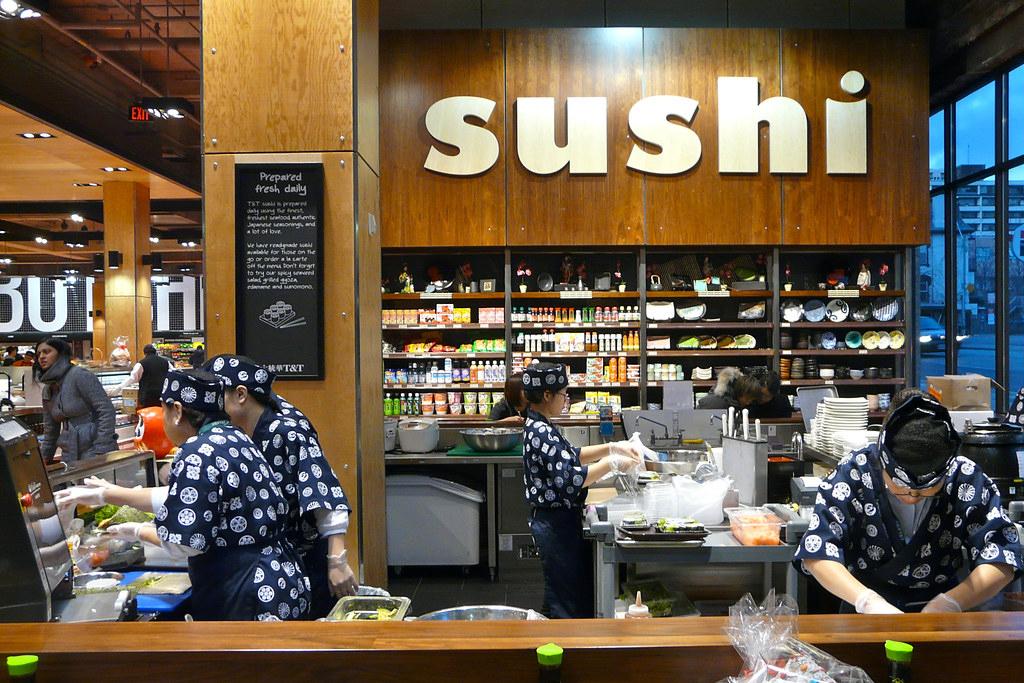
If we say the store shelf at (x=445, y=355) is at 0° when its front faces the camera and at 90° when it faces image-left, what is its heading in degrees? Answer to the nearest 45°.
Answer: approximately 0°

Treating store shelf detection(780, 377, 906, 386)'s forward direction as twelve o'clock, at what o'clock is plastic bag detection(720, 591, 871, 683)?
The plastic bag is roughly at 12 o'clock from the store shelf.

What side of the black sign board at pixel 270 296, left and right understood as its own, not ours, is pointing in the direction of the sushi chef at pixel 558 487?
left

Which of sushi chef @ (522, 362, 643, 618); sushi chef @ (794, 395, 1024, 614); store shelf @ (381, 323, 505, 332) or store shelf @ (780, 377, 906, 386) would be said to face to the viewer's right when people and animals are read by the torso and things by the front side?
sushi chef @ (522, 362, 643, 618)

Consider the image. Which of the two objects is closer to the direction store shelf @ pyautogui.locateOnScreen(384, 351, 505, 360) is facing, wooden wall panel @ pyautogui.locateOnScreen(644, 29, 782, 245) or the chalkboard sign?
the chalkboard sign

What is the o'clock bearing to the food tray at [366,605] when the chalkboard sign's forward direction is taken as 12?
The food tray is roughly at 12 o'clock from the chalkboard sign.

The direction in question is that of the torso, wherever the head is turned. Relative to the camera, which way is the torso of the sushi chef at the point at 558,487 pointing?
to the viewer's right

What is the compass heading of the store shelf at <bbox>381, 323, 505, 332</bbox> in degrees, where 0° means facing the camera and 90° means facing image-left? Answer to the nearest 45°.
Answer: approximately 0°

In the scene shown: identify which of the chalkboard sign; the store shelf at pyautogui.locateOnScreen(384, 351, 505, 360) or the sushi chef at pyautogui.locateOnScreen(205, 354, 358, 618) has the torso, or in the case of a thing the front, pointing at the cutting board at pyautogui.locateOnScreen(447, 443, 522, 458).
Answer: the store shelf

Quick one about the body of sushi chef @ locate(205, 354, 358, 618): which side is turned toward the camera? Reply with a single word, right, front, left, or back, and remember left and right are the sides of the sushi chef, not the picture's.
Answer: left
